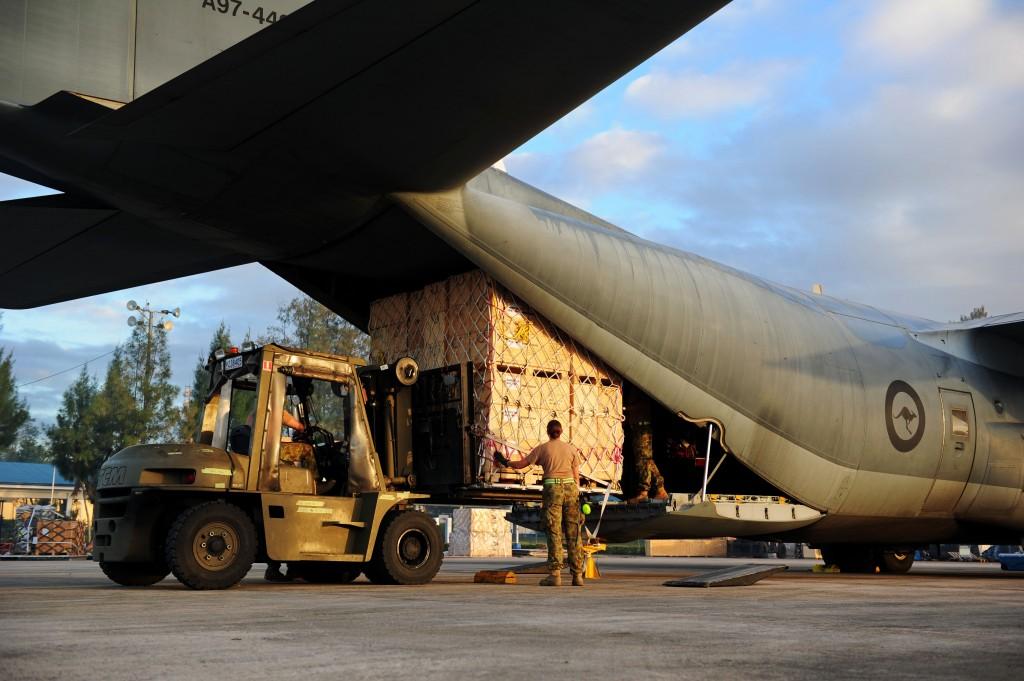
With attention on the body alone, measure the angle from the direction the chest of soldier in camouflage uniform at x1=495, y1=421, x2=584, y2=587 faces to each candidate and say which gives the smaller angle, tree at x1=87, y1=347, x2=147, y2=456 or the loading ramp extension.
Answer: the tree

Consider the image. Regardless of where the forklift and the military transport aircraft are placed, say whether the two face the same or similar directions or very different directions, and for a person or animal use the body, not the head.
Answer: same or similar directions

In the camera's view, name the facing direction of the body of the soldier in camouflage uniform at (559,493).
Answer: away from the camera

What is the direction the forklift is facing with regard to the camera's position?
facing away from the viewer and to the right of the viewer

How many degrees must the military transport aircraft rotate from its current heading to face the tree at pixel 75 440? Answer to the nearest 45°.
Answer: approximately 90° to its left

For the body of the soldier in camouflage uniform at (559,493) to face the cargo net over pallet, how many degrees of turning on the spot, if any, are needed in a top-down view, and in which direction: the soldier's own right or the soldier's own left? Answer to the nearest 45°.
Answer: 0° — they already face it

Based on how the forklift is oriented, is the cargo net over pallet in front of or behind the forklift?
in front

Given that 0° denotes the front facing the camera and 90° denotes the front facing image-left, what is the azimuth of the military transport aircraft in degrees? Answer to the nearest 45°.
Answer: approximately 225°

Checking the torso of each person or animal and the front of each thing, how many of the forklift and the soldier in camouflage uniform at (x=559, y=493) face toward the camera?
0

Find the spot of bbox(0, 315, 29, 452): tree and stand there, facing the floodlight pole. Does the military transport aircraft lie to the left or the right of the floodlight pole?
right

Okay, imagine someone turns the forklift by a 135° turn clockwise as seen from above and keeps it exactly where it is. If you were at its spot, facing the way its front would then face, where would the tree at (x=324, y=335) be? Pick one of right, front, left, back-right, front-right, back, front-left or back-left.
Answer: back

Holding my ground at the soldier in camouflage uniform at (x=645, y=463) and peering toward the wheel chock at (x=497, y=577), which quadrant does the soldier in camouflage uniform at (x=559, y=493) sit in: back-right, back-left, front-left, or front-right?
front-left

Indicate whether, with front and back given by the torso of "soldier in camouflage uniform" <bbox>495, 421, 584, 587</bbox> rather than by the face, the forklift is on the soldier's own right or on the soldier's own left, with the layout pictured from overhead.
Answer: on the soldier's own left
